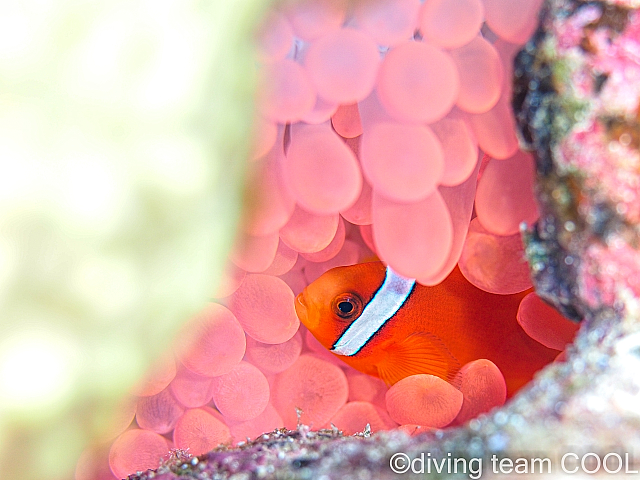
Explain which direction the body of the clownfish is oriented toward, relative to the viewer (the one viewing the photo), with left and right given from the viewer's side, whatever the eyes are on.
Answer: facing to the left of the viewer
